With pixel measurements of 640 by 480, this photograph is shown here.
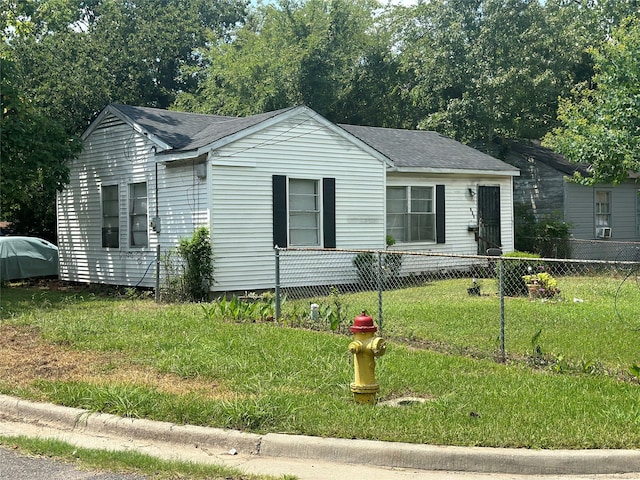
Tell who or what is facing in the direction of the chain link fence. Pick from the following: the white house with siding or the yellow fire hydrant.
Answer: the white house with siding

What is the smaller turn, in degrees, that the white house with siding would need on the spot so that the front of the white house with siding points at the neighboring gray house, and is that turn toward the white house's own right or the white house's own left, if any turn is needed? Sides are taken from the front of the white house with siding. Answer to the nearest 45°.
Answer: approximately 90° to the white house's own left

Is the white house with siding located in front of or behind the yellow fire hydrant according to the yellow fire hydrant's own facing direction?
behind

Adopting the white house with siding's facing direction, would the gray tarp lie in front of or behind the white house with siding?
behind

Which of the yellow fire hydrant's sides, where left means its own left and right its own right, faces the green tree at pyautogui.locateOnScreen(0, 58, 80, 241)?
back

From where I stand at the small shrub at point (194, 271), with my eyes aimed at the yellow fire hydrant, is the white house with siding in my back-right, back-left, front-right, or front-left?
back-left

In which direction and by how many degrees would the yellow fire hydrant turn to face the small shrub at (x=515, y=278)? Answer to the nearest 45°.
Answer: approximately 135° to its left

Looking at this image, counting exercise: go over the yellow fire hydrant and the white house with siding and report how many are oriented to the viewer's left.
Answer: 0

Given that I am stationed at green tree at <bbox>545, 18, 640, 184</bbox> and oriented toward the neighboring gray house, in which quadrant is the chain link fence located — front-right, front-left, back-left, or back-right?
back-left

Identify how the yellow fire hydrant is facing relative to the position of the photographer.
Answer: facing the viewer and to the right of the viewer

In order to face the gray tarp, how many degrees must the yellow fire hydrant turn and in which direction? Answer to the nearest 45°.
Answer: approximately 180°

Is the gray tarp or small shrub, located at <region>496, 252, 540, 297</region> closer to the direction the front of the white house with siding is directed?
the small shrub

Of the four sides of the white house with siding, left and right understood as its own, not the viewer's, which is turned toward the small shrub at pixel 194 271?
right

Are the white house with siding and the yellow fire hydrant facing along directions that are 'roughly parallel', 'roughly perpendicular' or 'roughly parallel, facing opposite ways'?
roughly parallel
